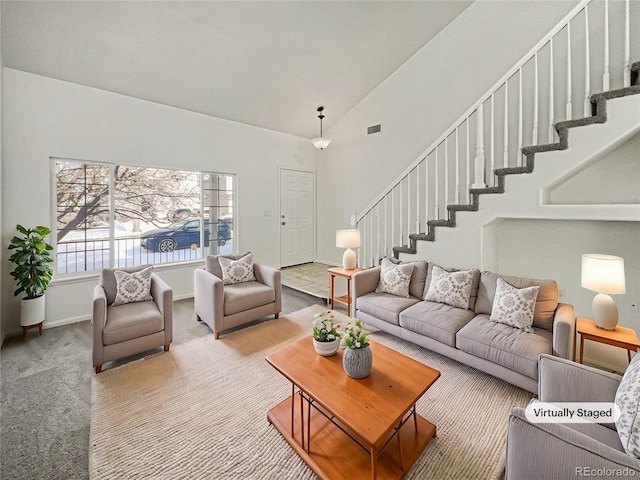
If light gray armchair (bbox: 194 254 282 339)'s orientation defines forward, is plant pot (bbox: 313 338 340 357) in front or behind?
in front

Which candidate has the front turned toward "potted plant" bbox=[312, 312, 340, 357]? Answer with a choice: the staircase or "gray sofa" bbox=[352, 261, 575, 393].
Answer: the gray sofa

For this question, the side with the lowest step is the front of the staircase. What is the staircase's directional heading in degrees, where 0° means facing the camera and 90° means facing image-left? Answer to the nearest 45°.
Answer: approximately 135°

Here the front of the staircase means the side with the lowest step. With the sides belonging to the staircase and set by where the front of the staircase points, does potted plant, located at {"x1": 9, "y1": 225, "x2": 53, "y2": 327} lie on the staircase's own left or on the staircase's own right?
on the staircase's own left

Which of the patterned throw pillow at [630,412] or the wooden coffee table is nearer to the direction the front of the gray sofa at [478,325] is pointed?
the wooden coffee table

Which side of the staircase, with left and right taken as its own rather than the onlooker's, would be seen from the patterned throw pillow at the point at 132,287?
left

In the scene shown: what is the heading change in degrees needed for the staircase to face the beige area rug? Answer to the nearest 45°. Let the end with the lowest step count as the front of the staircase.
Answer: approximately 90° to its left

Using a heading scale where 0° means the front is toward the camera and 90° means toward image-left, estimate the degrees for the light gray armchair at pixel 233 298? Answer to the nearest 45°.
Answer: approximately 315°

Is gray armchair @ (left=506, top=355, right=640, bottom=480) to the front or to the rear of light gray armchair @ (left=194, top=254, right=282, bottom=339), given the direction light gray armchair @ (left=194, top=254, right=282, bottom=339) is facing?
to the front

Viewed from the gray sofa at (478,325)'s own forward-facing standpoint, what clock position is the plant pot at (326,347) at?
The plant pot is roughly at 12 o'clock from the gray sofa.
